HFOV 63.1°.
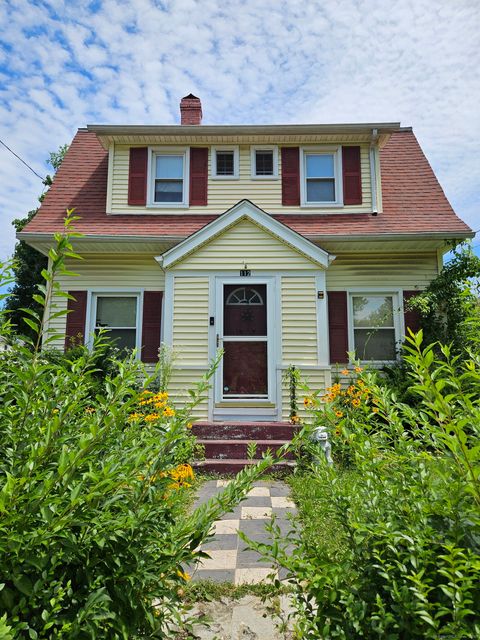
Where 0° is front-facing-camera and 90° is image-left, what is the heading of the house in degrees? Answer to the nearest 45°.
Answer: approximately 0°
